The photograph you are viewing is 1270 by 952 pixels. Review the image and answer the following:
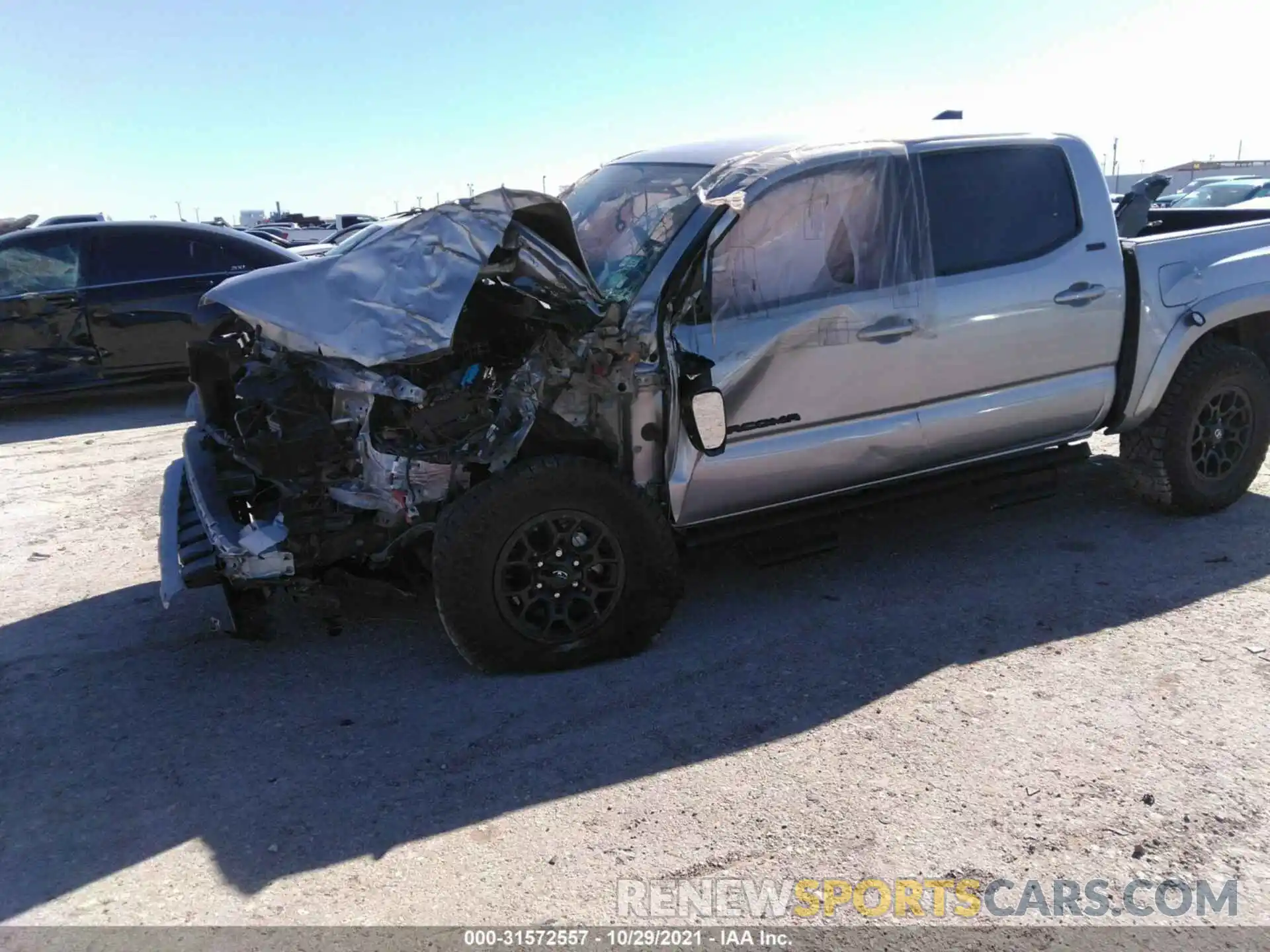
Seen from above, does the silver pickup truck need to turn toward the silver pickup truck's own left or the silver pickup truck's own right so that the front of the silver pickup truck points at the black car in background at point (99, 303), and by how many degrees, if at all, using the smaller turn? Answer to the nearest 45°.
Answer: approximately 90° to the silver pickup truck's own right

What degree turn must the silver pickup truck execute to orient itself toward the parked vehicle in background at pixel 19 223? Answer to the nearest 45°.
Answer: approximately 90° to its right

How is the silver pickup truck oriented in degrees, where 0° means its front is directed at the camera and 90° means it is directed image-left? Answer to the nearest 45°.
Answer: approximately 45°

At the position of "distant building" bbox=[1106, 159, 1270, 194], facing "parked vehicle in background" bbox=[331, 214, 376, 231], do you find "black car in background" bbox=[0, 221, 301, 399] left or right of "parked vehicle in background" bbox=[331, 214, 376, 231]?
left
